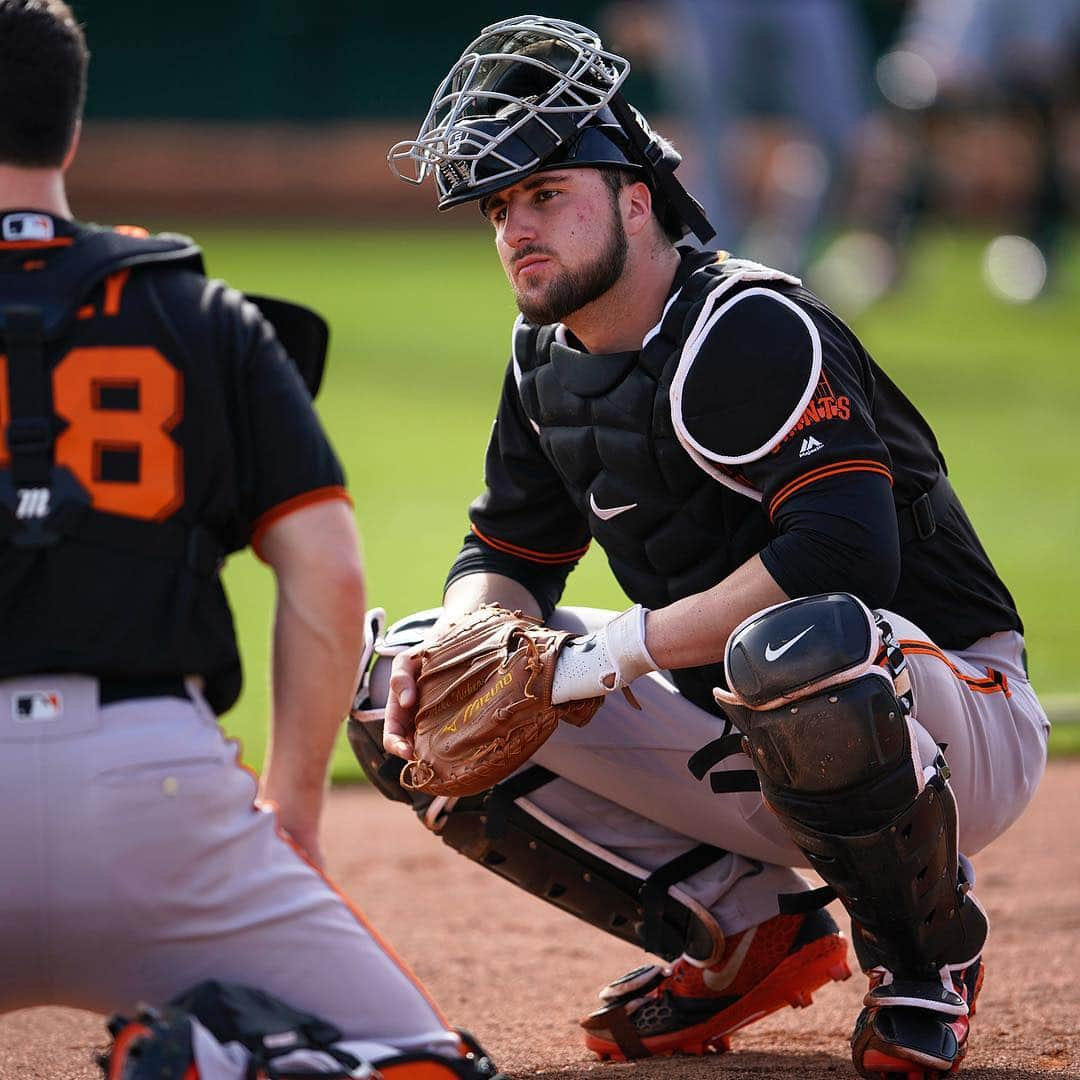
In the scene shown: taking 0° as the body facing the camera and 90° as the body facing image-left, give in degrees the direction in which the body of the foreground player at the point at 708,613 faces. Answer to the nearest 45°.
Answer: approximately 45°

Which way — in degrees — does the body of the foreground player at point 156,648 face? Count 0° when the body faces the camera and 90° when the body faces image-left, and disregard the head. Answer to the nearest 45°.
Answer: approximately 180°

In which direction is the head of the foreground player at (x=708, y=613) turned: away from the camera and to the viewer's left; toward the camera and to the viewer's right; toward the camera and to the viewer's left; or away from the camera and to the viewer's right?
toward the camera and to the viewer's left

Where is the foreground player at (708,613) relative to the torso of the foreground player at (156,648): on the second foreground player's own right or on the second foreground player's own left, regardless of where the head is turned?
on the second foreground player's own right

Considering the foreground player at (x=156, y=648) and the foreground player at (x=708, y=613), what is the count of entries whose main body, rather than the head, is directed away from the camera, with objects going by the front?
1

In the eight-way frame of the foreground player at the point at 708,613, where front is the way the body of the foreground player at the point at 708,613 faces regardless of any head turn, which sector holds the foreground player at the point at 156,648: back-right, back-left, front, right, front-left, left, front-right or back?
front

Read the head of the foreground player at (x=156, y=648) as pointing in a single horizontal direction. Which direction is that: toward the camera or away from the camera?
away from the camera

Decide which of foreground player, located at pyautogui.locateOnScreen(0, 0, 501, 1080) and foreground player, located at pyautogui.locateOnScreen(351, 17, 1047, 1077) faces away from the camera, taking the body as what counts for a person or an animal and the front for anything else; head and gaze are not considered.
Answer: foreground player, located at pyautogui.locateOnScreen(0, 0, 501, 1080)
